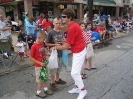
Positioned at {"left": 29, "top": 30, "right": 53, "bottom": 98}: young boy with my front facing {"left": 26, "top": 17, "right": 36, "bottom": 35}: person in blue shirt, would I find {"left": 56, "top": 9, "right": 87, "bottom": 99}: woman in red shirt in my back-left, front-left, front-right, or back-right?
back-right

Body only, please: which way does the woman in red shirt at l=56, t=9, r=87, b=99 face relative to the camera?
to the viewer's left

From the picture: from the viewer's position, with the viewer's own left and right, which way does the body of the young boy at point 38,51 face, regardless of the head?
facing the viewer and to the right of the viewer

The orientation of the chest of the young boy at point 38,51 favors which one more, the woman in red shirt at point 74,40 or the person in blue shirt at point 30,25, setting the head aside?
the woman in red shirt

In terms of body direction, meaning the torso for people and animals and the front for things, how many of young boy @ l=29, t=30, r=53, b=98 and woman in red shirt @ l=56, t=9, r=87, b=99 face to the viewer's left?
1

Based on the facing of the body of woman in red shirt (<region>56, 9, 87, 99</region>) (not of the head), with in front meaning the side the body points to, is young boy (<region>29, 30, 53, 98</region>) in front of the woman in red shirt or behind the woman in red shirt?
in front

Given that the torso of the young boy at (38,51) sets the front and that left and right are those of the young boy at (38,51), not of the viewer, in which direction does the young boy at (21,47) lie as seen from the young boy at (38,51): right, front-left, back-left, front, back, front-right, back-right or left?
back-left

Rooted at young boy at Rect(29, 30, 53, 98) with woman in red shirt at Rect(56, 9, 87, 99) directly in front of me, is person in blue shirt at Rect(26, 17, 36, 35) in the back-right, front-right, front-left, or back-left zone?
back-left

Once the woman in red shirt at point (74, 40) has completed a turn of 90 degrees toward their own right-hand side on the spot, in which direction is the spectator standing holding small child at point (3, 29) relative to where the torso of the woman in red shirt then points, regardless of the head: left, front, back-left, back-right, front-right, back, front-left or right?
front-left

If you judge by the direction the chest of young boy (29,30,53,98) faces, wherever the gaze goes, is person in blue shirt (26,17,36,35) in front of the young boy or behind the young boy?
behind

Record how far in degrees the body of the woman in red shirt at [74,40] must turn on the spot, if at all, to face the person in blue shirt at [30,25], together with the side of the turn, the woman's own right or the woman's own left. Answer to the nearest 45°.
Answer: approximately 90° to the woman's own right
